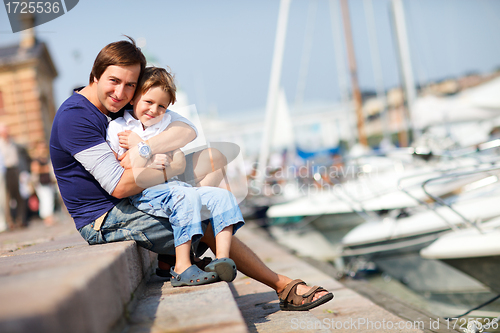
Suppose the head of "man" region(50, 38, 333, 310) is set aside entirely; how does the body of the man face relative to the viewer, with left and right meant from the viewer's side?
facing to the right of the viewer

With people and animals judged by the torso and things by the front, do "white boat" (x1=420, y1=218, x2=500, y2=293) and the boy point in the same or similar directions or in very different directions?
very different directions

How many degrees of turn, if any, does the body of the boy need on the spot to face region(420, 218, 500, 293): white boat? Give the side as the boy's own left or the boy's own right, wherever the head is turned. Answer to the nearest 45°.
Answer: approximately 90° to the boy's own left

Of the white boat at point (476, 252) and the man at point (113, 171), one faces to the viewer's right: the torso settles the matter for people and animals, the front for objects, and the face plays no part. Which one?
the man

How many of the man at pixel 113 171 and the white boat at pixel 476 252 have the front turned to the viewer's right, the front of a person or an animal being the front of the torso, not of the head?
1

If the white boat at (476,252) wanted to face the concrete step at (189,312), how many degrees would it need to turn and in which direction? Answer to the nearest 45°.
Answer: approximately 90° to its left

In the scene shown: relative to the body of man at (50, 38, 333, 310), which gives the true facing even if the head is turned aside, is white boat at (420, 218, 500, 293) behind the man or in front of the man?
in front

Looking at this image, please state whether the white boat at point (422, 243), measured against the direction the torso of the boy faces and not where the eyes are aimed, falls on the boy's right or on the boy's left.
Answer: on the boy's left

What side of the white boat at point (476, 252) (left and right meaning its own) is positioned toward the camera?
left
